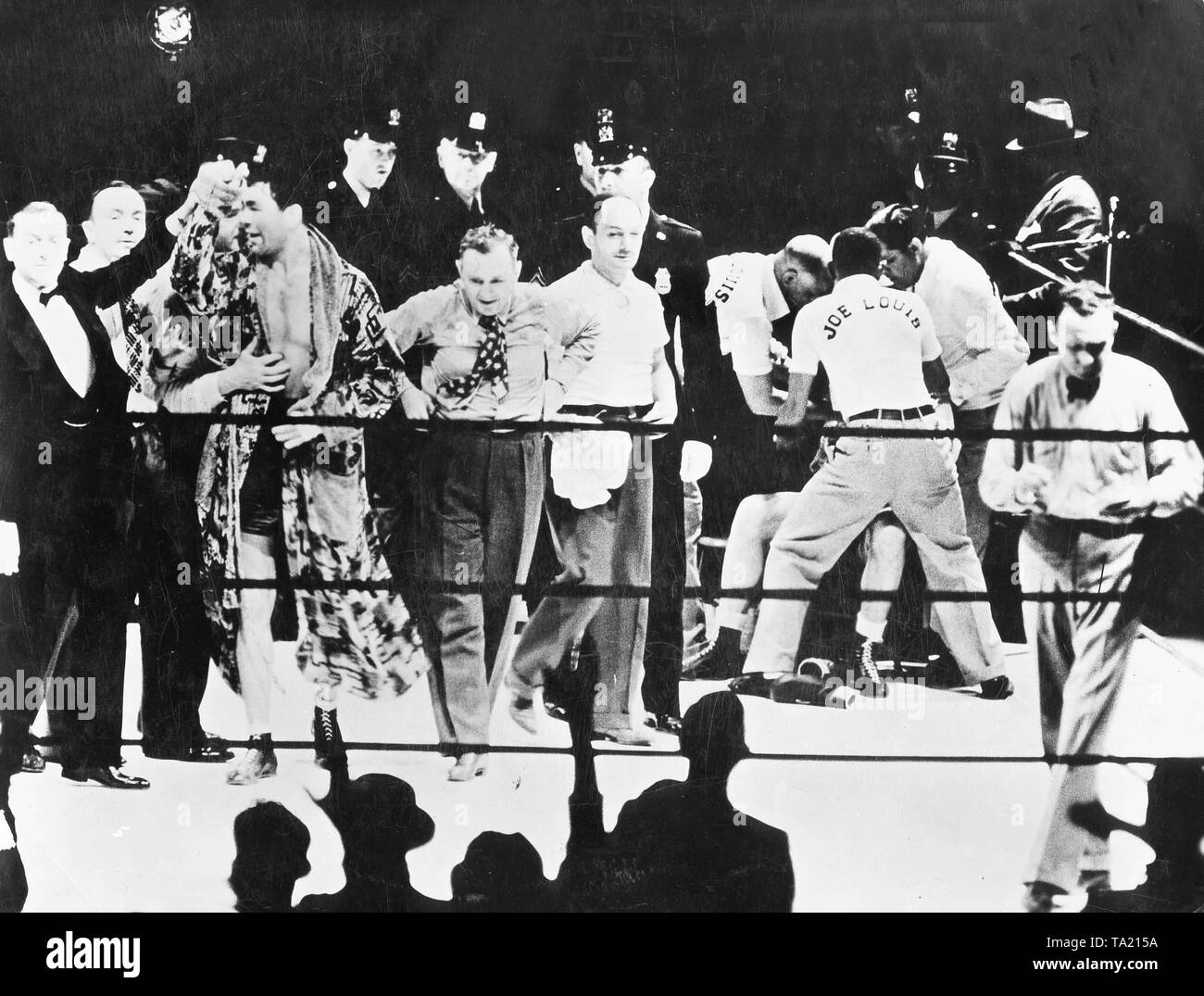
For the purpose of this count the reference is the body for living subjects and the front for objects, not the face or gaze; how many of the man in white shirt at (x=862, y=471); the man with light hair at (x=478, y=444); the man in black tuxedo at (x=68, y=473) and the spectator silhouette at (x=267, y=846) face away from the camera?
2

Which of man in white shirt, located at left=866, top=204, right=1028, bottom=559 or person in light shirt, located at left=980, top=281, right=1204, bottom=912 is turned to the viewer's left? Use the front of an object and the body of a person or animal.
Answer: the man in white shirt

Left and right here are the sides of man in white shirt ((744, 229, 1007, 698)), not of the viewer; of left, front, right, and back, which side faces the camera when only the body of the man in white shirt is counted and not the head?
back

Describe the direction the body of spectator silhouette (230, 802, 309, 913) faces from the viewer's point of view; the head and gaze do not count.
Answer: away from the camera

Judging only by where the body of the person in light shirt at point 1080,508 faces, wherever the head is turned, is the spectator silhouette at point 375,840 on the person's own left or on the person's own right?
on the person's own right

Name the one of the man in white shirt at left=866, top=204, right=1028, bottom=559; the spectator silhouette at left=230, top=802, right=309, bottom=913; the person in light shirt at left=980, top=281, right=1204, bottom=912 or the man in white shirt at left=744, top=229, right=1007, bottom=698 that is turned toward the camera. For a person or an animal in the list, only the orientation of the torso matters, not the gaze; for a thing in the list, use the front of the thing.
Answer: the person in light shirt

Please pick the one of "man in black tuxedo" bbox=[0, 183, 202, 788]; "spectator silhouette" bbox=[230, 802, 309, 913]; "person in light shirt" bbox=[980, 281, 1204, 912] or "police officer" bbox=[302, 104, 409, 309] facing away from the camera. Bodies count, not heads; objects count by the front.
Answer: the spectator silhouette
